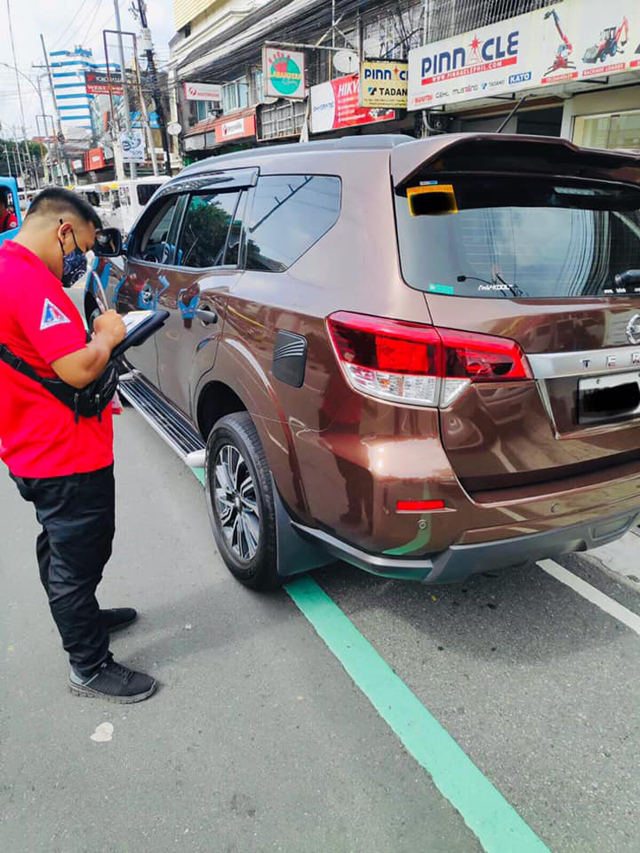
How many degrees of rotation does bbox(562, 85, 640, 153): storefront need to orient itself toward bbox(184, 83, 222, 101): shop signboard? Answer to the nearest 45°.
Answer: approximately 90° to its right

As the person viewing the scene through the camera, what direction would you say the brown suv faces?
facing away from the viewer and to the left of the viewer

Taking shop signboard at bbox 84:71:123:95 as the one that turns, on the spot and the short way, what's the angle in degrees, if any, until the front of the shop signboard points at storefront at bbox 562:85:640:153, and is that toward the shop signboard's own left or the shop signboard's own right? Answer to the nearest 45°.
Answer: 0° — it already faces it

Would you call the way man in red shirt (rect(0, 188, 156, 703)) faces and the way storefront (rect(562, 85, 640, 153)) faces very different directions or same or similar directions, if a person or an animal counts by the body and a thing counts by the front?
very different directions

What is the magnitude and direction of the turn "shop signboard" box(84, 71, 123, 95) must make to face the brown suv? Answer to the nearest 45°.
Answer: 0° — it already faces it

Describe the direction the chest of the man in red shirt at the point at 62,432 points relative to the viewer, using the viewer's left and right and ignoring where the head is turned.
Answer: facing to the right of the viewer

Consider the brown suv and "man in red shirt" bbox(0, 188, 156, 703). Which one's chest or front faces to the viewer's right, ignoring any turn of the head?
the man in red shirt

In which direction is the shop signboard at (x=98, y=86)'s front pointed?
toward the camera

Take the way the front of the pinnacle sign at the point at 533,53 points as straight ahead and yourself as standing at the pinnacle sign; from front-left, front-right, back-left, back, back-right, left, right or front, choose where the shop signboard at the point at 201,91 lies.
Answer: right

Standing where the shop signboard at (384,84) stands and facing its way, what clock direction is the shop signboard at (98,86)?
the shop signboard at (98,86) is roughly at 5 o'clock from the shop signboard at (384,84).

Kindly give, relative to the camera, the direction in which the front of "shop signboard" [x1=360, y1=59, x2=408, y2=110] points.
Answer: facing the viewer

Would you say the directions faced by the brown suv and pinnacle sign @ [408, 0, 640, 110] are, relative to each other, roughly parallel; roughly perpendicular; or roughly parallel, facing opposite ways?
roughly perpendicular

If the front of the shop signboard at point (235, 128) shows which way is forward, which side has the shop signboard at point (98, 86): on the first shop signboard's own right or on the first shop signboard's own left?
on the first shop signboard's own right

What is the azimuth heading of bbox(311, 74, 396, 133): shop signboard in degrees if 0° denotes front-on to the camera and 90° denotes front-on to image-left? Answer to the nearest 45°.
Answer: approximately 45°

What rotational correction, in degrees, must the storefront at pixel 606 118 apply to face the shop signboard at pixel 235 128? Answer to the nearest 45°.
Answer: approximately 90° to its right

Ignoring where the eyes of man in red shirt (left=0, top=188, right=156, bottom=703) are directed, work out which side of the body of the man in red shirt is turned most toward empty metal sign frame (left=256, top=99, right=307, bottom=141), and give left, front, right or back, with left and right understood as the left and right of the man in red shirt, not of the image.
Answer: left

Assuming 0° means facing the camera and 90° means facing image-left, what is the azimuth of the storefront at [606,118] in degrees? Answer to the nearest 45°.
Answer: approximately 45°

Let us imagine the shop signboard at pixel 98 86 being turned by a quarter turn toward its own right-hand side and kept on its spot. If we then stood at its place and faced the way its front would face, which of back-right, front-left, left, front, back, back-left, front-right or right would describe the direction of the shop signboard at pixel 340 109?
left

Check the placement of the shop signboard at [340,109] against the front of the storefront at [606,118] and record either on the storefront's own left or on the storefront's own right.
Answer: on the storefront's own right

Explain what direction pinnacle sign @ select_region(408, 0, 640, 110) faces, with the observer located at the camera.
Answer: facing the viewer and to the left of the viewer

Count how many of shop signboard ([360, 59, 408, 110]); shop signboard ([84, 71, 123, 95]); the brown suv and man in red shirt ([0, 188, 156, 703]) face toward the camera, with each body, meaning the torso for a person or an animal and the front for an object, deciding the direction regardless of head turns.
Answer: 2
